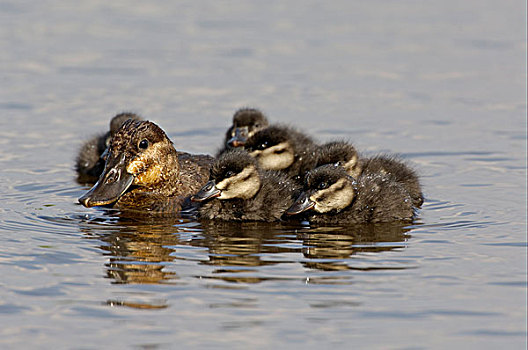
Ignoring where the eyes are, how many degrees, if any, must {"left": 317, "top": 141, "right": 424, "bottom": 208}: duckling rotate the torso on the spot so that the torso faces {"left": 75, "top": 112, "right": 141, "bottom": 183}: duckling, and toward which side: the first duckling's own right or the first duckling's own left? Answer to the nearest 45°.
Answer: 0° — it already faces it

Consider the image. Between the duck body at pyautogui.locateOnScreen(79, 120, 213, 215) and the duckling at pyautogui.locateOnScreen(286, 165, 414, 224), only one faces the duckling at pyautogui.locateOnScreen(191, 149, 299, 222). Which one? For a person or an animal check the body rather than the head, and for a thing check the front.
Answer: the duckling at pyautogui.locateOnScreen(286, 165, 414, 224)

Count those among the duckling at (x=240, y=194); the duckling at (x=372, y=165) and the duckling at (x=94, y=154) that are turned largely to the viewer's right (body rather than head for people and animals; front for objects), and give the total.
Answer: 1

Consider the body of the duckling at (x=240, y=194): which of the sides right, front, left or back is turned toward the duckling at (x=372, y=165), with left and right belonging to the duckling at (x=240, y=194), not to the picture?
back

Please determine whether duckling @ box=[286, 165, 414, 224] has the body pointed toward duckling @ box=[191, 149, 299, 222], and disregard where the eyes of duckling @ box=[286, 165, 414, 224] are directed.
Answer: yes

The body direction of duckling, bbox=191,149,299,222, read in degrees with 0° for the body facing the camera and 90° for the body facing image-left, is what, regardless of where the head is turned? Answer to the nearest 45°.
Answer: approximately 45°

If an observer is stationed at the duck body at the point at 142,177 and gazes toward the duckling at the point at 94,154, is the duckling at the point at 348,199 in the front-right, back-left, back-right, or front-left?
back-right

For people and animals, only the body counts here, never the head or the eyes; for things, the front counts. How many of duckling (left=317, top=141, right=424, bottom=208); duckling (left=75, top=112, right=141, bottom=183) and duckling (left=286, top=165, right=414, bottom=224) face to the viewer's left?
2

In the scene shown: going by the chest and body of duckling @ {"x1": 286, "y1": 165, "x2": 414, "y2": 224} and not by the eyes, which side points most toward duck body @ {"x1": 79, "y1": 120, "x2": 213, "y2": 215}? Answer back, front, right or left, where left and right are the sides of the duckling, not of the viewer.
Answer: front

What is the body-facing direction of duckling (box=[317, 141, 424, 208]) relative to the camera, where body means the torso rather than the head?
to the viewer's left

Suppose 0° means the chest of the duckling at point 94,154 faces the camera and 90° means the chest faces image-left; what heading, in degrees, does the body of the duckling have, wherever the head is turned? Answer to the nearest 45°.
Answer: approximately 270°
